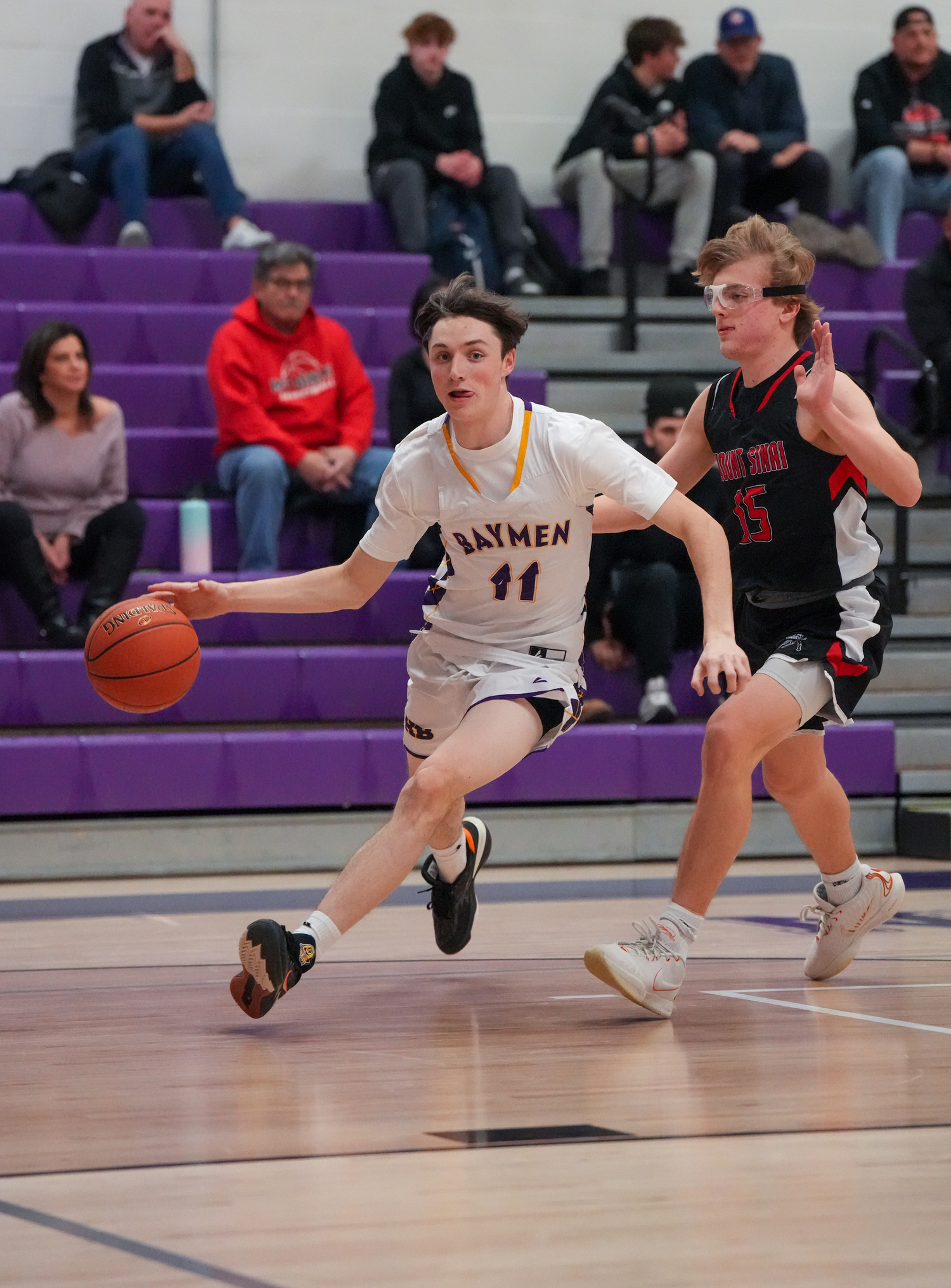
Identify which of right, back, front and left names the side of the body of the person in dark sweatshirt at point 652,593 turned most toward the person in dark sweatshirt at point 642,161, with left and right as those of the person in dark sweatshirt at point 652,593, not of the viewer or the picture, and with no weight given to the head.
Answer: back

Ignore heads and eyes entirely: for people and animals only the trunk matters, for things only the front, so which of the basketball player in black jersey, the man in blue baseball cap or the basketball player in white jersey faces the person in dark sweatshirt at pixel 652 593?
the man in blue baseball cap

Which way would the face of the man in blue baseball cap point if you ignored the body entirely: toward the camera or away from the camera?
toward the camera

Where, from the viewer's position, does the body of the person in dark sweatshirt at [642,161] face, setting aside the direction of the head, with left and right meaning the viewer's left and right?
facing the viewer and to the right of the viewer

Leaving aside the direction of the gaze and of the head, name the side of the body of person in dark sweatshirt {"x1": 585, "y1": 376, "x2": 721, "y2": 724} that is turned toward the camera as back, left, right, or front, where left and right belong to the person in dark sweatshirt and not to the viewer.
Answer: front

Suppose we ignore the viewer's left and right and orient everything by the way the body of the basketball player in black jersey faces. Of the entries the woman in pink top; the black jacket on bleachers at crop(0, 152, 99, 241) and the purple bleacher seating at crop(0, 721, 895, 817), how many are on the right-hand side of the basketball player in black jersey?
3

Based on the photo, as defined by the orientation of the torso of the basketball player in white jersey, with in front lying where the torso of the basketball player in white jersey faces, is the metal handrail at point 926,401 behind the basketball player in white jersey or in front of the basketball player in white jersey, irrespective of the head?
behind

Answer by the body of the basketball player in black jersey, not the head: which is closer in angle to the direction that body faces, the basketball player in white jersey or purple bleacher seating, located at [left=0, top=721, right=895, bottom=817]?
the basketball player in white jersey

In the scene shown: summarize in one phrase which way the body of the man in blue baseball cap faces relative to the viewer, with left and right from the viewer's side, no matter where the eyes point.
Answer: facing the viewer

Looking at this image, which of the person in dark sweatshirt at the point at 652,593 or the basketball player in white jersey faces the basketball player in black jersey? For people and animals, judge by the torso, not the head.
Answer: the person in dark sweatshirt

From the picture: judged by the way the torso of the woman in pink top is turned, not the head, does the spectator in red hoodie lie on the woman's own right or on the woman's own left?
on the woman's own left

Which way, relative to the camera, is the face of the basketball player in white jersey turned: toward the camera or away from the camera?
toward the camera

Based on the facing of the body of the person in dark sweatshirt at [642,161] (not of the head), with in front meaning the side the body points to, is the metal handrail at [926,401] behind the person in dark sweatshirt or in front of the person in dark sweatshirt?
in front

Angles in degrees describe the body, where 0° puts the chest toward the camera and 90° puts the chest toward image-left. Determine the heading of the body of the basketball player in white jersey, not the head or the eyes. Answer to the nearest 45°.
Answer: approximately 0°

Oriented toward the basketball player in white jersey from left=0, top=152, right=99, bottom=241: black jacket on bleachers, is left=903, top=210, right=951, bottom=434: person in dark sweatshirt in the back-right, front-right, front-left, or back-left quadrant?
front-left

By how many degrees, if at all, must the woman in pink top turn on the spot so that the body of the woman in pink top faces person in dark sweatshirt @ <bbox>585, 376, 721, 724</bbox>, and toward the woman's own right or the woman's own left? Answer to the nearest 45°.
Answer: approximately 90° to the woman's own left

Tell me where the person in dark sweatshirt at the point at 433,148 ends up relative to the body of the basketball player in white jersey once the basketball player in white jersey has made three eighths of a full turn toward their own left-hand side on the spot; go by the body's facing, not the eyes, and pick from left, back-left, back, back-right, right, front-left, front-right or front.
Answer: front-left

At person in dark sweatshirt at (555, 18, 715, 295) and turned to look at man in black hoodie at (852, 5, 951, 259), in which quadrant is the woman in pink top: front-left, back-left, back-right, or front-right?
back-right

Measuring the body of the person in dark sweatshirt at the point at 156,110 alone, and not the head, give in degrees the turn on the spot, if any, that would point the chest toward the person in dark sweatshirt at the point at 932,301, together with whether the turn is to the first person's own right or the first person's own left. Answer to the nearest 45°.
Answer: approximately 45° to the first person's own left

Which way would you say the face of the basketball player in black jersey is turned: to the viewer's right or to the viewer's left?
to the viewer's left
